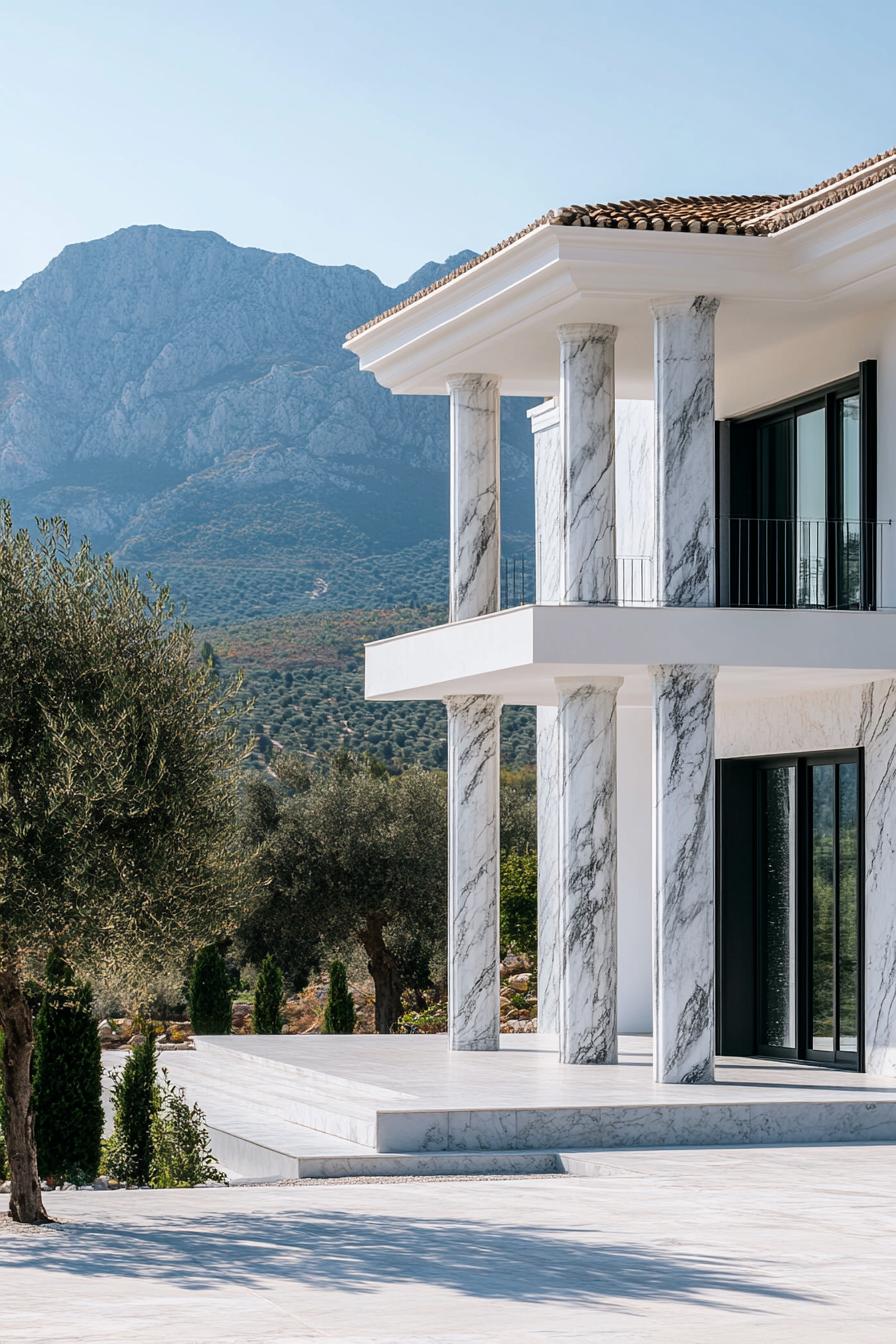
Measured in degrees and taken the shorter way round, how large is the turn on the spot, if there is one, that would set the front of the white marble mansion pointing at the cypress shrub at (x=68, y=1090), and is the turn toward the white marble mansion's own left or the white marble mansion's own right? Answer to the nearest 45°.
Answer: approximately 45° to the white marble mansion's own right

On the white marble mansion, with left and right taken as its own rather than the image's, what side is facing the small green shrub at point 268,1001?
right

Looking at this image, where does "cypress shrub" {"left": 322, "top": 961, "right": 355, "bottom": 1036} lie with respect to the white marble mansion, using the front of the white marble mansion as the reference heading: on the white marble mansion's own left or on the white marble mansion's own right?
on the white marble mansion's own right

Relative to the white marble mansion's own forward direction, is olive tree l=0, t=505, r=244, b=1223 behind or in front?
in front

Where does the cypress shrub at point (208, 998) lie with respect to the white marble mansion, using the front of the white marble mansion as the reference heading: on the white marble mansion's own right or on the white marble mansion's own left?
on the white marble mansion's own right

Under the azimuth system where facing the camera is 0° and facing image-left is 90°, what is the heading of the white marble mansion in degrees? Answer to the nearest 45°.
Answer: approximately 45°

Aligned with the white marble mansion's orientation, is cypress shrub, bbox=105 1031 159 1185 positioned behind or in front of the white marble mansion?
in front

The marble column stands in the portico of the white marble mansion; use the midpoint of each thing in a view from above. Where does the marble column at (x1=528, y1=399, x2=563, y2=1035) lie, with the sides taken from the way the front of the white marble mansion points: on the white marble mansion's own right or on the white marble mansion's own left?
on the white marble mansion's own right

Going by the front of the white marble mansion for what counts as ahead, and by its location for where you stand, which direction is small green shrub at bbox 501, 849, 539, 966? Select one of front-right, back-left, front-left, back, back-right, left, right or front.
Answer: back-right
